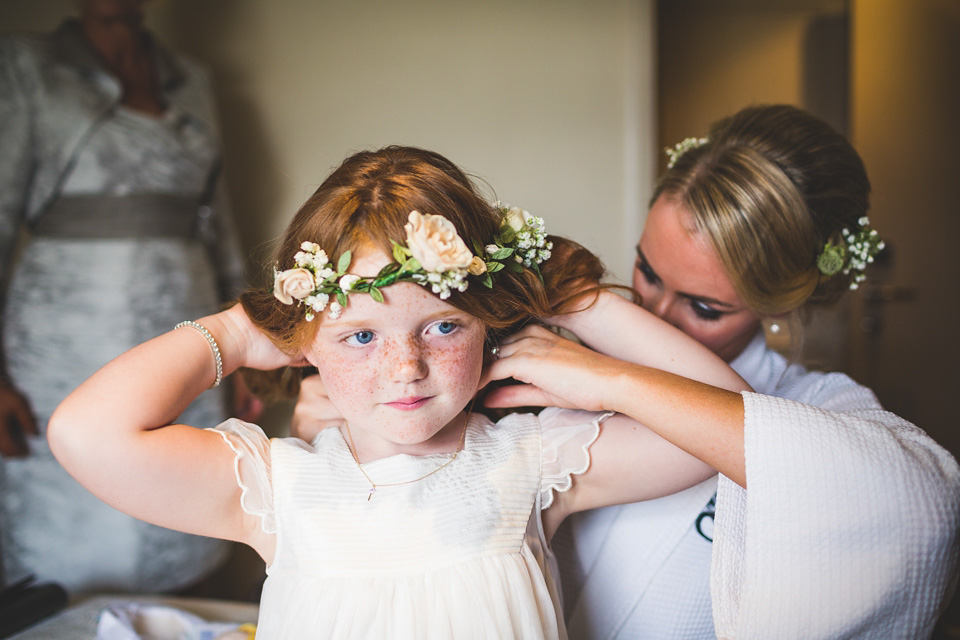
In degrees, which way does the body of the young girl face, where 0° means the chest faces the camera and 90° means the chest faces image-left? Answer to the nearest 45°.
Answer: approximately 0°

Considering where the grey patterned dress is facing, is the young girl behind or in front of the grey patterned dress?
in front

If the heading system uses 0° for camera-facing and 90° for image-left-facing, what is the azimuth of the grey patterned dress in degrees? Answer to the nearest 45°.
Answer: approximately 315°

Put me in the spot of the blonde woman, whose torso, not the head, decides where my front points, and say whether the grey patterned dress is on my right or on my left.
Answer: on my right
